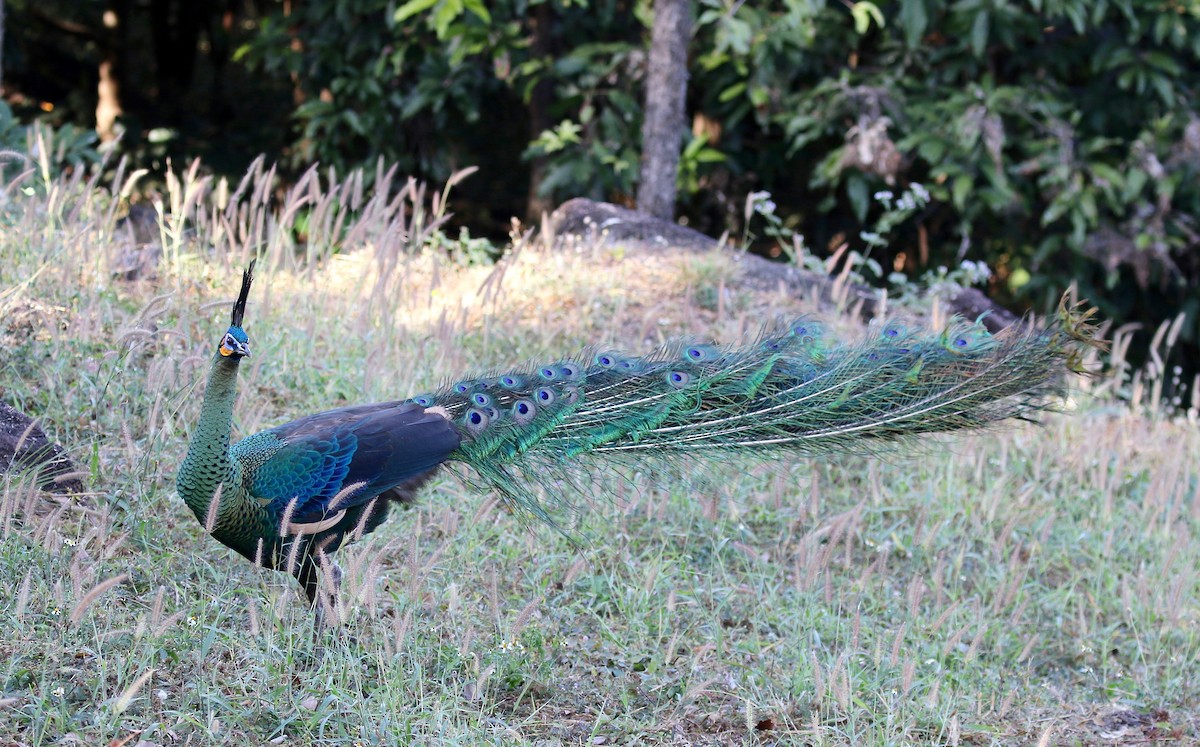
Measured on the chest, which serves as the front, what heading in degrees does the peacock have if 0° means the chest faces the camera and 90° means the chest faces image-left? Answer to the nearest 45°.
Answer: approximately 90°

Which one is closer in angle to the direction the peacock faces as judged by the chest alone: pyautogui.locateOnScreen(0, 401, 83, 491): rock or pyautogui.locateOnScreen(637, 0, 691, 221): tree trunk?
the rock

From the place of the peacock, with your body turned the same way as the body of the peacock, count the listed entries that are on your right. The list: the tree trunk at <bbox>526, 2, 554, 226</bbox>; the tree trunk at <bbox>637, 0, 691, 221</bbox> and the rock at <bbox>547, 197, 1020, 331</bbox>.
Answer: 3

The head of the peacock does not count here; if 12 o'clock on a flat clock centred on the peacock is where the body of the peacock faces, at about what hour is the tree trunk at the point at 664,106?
The tree trunk is roughly at 3 o'clock from the peacock.

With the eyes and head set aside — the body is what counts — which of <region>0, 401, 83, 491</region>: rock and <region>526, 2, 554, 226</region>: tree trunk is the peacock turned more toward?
the rock

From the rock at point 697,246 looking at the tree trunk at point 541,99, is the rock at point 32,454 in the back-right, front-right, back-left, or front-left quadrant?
back-left

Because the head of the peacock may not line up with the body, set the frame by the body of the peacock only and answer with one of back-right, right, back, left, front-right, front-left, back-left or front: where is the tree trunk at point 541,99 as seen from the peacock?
right

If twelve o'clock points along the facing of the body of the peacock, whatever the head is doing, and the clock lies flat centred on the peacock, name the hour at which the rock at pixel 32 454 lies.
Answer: The rock is roughly at 12 o'clock from the peacock.

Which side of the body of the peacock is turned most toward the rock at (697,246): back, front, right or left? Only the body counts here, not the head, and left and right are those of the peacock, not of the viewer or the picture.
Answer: right
